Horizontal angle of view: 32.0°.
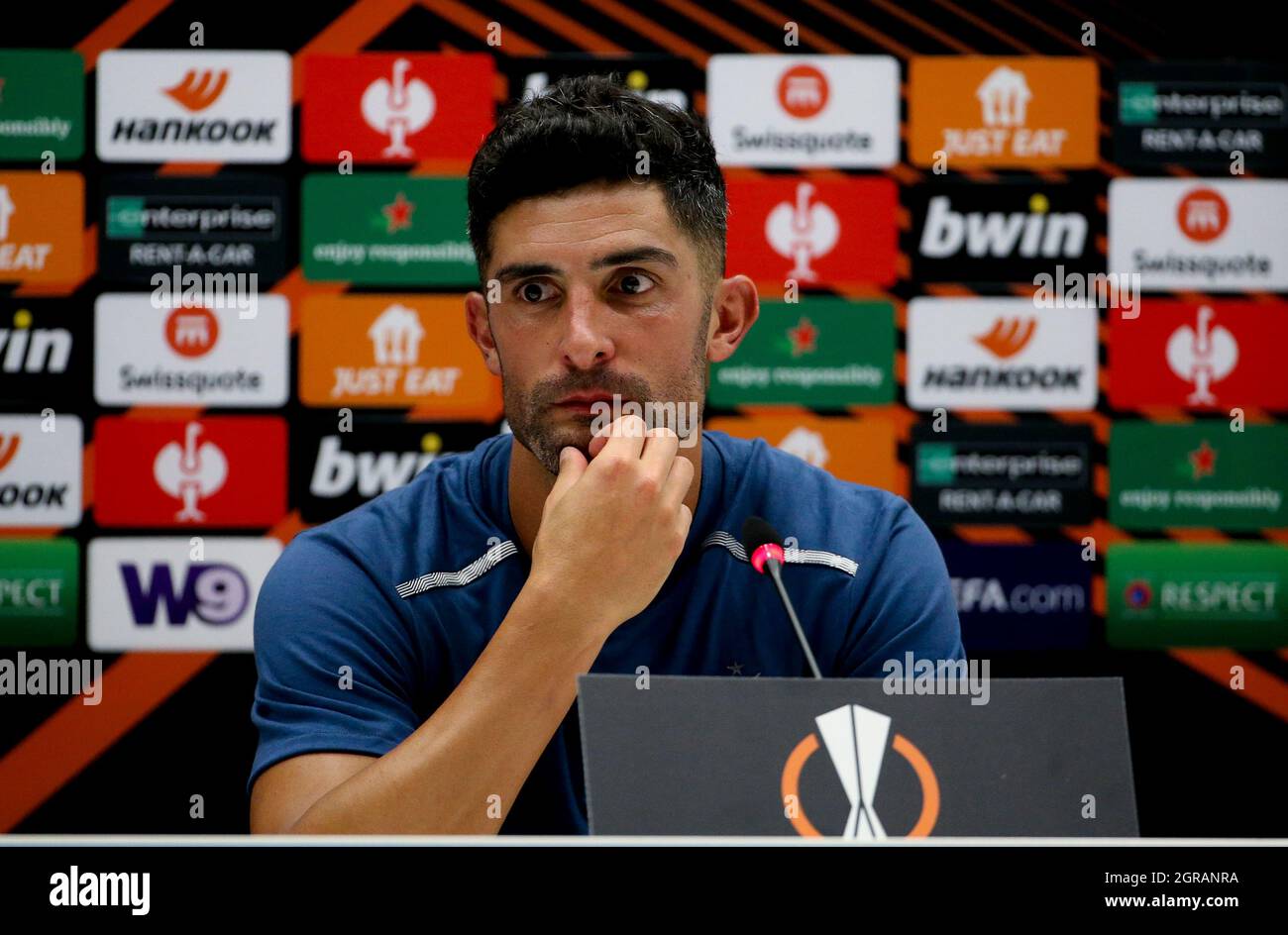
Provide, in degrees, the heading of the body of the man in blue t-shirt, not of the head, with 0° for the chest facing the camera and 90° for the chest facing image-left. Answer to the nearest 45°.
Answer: approximately 0°
